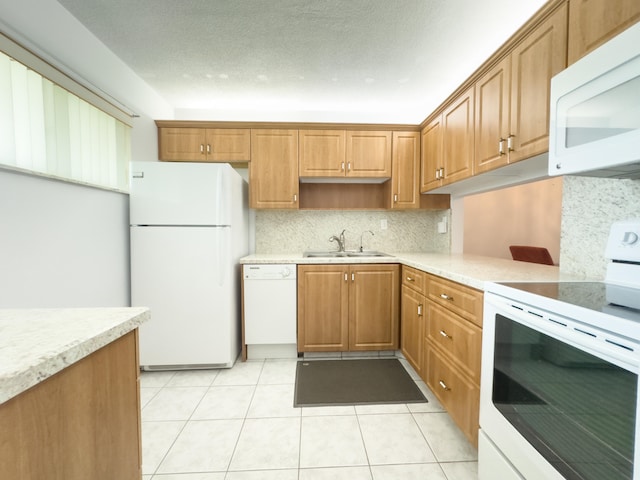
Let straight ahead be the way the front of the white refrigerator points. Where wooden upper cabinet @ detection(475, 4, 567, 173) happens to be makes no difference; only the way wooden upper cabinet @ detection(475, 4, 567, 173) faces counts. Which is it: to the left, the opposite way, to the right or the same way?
to the right

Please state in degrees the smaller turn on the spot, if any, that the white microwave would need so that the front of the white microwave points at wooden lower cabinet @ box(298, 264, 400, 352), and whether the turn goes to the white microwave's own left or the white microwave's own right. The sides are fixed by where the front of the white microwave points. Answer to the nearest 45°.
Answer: approximately 90° to the white microwave's own right

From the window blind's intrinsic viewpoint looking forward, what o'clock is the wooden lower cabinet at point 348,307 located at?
The wooden lower cabinet is roughly at 11 o'clock from the window blind.

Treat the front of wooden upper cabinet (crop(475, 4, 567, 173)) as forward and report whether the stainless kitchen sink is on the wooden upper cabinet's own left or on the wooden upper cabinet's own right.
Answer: on the wooden upper cabinet's own right

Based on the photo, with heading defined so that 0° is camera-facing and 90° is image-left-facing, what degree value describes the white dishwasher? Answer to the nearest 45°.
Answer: approximately 0°

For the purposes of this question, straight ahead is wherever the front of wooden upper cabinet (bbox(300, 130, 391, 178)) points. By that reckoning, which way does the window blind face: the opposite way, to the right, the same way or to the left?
to the left

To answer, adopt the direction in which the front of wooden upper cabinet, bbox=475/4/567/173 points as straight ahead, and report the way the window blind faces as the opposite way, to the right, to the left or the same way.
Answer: the opposite way
